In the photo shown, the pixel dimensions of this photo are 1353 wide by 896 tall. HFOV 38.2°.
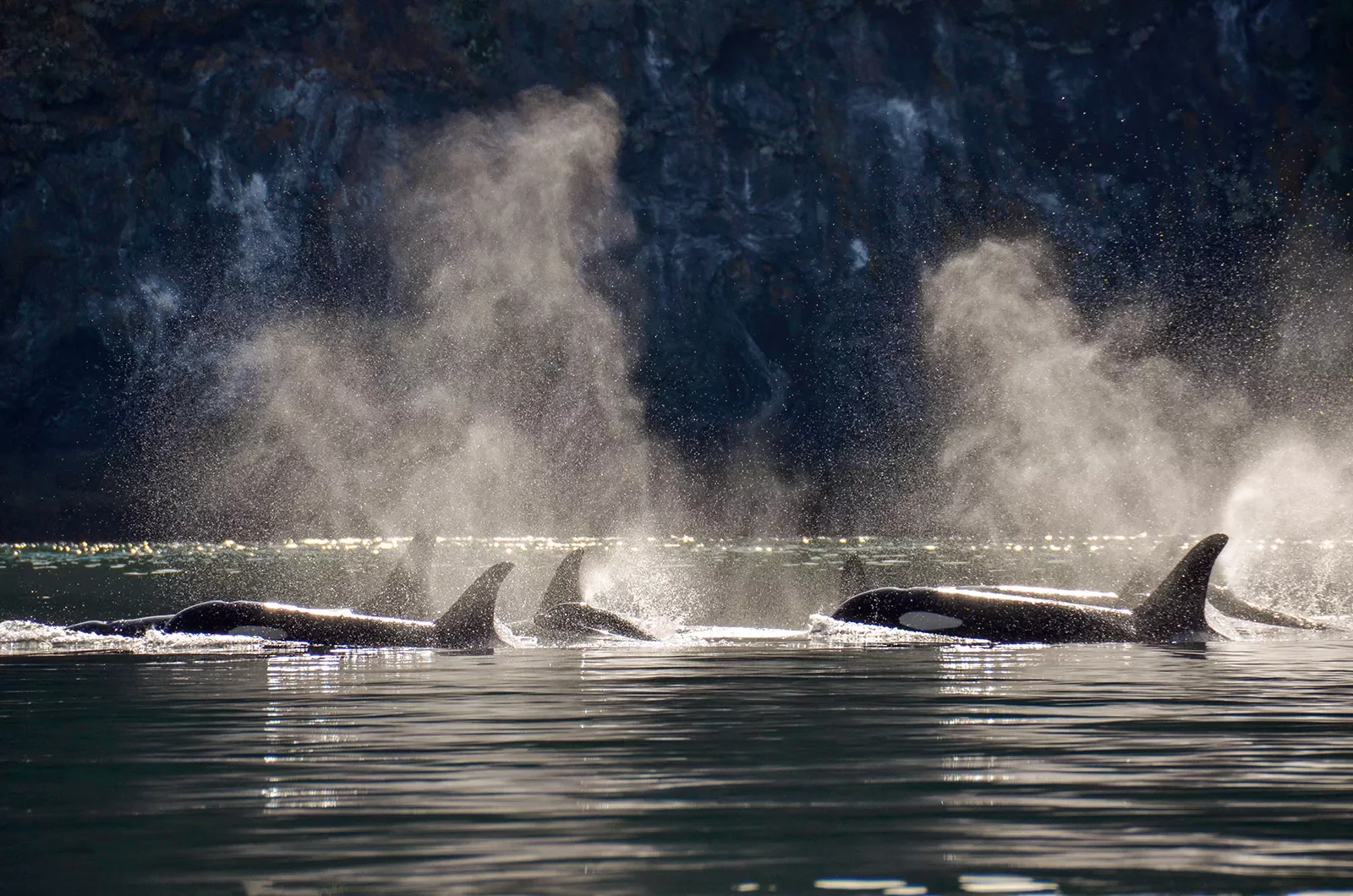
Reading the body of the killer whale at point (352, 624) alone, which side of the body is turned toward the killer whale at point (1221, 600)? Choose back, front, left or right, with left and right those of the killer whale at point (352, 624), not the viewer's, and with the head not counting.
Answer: back

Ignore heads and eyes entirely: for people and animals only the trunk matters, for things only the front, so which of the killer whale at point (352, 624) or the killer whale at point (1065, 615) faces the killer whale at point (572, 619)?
the killer whale at point (1065, 615)

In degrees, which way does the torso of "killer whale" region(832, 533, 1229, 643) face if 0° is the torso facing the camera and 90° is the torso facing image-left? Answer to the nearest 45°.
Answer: approximately 90°

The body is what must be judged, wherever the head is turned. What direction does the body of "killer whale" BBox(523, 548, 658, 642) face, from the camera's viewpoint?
to the viewer's left

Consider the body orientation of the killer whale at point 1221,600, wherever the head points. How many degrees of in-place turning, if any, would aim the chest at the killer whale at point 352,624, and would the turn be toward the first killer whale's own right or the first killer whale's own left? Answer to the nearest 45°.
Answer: approximately 45° to the first killer whale's own left

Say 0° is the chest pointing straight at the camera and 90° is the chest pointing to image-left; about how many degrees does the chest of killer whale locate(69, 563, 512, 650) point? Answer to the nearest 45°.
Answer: approximately 90°

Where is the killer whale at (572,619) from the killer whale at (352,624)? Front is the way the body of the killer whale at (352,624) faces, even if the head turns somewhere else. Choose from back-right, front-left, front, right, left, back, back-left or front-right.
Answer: back-right

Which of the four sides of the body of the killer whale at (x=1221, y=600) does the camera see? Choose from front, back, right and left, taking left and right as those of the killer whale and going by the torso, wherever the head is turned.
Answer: left

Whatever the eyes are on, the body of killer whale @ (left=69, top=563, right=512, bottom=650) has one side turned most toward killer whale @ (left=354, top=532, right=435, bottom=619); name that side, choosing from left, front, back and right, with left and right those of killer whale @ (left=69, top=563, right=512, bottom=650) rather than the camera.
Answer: right

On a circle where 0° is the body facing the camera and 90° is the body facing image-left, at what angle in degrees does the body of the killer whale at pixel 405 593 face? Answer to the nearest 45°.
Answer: approximately 90°

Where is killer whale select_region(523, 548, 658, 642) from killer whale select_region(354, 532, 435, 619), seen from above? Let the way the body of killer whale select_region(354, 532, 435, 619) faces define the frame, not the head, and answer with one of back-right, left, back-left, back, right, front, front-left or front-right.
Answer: back-left
